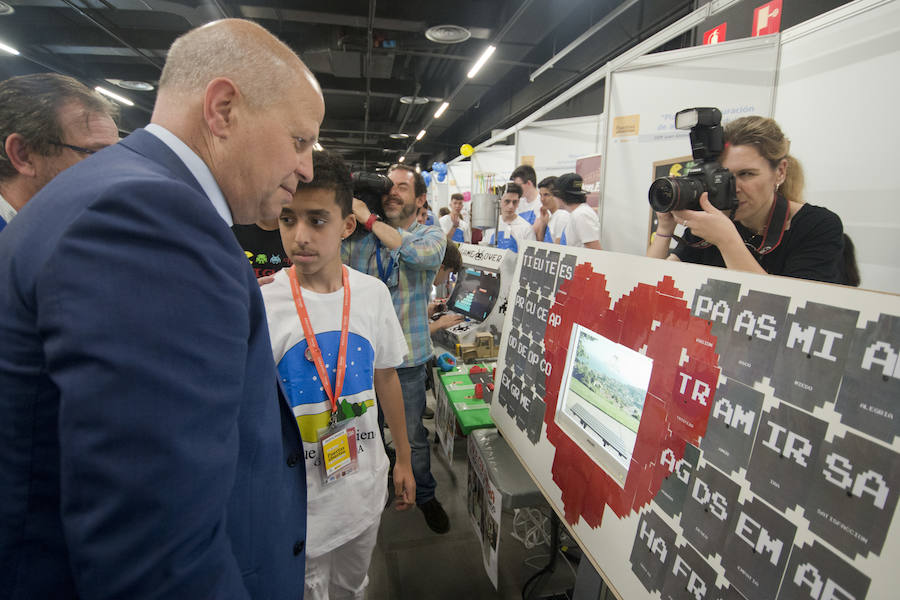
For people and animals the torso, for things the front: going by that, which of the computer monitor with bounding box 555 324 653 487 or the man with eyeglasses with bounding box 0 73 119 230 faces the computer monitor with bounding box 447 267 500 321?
the man with eyeglasses

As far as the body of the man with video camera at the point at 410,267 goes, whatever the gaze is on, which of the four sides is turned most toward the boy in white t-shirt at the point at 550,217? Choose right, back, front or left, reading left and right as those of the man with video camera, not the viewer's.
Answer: back

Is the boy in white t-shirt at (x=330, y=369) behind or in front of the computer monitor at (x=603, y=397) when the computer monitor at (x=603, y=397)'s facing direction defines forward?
in front

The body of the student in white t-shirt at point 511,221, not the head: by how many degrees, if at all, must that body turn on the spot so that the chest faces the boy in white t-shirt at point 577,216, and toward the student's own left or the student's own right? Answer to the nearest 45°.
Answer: approximately 45° to the student's own left

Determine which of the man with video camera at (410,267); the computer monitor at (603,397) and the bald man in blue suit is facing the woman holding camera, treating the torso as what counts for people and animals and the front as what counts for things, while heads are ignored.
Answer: the bald man in blue suit

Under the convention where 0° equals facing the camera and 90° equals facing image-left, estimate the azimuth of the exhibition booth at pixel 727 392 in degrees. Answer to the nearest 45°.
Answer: approximately 45°

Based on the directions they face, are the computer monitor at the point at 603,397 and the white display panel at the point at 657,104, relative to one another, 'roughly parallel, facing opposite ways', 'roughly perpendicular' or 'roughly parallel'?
roughly parallel

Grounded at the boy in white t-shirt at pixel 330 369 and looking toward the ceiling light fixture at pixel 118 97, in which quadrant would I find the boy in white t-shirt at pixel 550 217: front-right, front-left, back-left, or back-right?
front-right

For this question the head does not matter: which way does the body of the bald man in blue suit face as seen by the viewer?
to the viewer's right

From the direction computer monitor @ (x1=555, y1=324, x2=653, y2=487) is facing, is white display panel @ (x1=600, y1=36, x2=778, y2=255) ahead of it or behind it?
behind

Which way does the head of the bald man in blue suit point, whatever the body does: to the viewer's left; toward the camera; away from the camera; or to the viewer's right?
to the viewer's right

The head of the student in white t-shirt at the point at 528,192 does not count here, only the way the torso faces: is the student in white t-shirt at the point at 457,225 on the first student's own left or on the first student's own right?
on the first student's own right

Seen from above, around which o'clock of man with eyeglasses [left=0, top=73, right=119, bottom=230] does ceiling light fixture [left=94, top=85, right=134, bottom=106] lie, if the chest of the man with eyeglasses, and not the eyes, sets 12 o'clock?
The ceiling light fixture is roughly at 9 o'clock from the man with eyeglasses.

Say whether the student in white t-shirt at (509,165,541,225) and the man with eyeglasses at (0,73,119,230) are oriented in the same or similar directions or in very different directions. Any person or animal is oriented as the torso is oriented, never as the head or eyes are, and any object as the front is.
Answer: very different directions

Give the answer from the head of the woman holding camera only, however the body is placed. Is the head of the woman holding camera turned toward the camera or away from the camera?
toward the camera

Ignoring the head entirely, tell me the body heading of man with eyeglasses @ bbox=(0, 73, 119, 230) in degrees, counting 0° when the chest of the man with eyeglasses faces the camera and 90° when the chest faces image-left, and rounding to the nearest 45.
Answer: approximately 270°
